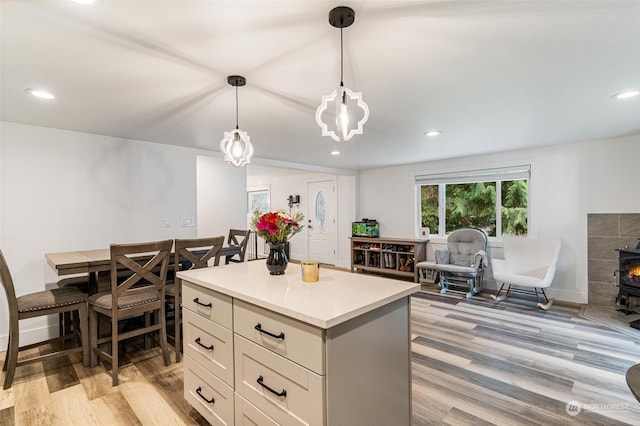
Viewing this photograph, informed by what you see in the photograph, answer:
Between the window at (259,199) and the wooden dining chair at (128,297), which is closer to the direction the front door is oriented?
the wooden dining chair

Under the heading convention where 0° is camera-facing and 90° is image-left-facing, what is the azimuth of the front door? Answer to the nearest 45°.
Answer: approximately 45°

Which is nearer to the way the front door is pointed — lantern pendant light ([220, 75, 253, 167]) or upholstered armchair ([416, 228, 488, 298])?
the lantern pendant light

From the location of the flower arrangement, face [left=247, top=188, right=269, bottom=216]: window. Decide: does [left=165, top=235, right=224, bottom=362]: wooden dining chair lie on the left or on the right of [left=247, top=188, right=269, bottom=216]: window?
left

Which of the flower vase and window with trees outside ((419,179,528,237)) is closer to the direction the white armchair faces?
the flower vase

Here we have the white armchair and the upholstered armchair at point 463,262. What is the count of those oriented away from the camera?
0

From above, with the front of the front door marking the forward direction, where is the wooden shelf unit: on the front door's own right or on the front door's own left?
on the front door's own left

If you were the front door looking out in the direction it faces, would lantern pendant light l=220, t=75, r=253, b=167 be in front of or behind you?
in front

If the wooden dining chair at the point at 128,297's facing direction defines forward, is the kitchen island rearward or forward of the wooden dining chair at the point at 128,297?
rearward

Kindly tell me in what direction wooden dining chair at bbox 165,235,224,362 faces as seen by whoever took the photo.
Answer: facing away from the viewer and to the left of the viewer

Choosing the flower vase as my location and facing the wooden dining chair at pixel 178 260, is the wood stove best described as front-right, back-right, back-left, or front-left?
back-right

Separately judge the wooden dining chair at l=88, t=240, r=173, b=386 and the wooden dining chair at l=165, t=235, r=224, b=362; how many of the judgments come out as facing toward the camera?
0
